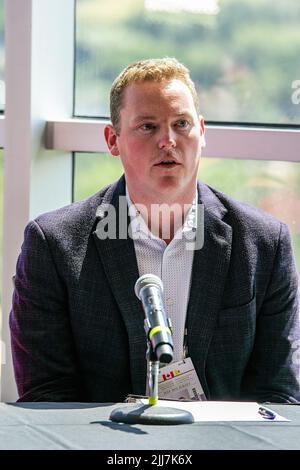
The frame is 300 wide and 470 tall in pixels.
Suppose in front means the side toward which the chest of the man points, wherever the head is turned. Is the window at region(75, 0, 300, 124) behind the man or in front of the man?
behind

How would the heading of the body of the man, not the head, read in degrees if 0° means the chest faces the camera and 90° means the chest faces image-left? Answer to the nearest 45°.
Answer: approximately 0°
